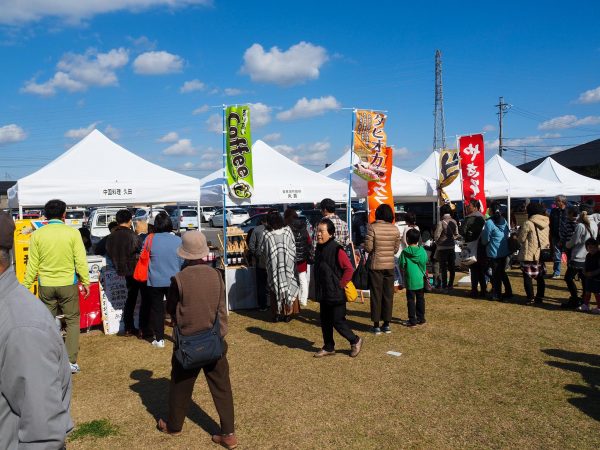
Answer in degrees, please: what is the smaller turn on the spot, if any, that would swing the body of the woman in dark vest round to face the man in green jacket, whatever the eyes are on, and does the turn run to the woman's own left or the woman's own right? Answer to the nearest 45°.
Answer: approximately 45° to the woman's own right

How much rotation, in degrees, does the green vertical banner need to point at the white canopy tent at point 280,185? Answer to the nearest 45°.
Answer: approximately 135° to its left

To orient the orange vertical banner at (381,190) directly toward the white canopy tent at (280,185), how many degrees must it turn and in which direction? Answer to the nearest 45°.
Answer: approximately 45° to its right

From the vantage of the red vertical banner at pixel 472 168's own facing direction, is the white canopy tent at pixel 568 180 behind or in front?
behind

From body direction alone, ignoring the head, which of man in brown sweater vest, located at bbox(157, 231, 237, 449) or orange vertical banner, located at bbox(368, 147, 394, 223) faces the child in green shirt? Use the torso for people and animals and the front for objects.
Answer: the orange vertical banner

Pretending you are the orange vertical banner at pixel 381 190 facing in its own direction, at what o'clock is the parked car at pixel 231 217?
The parked car is roughly at 5 o'clock from the orange vertical banner.

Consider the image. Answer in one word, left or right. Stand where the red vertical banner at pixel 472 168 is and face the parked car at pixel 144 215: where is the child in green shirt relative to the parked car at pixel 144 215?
left

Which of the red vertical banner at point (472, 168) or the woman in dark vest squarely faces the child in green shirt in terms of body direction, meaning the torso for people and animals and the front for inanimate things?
the red vertical banner

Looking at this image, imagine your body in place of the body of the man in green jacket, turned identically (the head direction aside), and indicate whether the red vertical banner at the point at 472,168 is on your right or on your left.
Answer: on your right

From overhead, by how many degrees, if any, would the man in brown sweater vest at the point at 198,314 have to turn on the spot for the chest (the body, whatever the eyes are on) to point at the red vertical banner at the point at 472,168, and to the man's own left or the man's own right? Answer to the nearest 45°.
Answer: approximately 90° to the man's own right

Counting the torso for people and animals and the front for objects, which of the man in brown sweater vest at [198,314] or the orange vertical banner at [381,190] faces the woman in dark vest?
the orange vertical banner

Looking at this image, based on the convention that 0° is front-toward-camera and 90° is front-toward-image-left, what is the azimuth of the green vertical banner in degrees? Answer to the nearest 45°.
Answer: approximately 0°

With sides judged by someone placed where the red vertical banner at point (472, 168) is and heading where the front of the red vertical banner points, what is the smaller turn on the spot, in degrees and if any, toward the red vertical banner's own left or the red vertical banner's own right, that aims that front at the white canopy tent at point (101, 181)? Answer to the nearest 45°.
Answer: approximately 45° to the red vertical banner's own right
